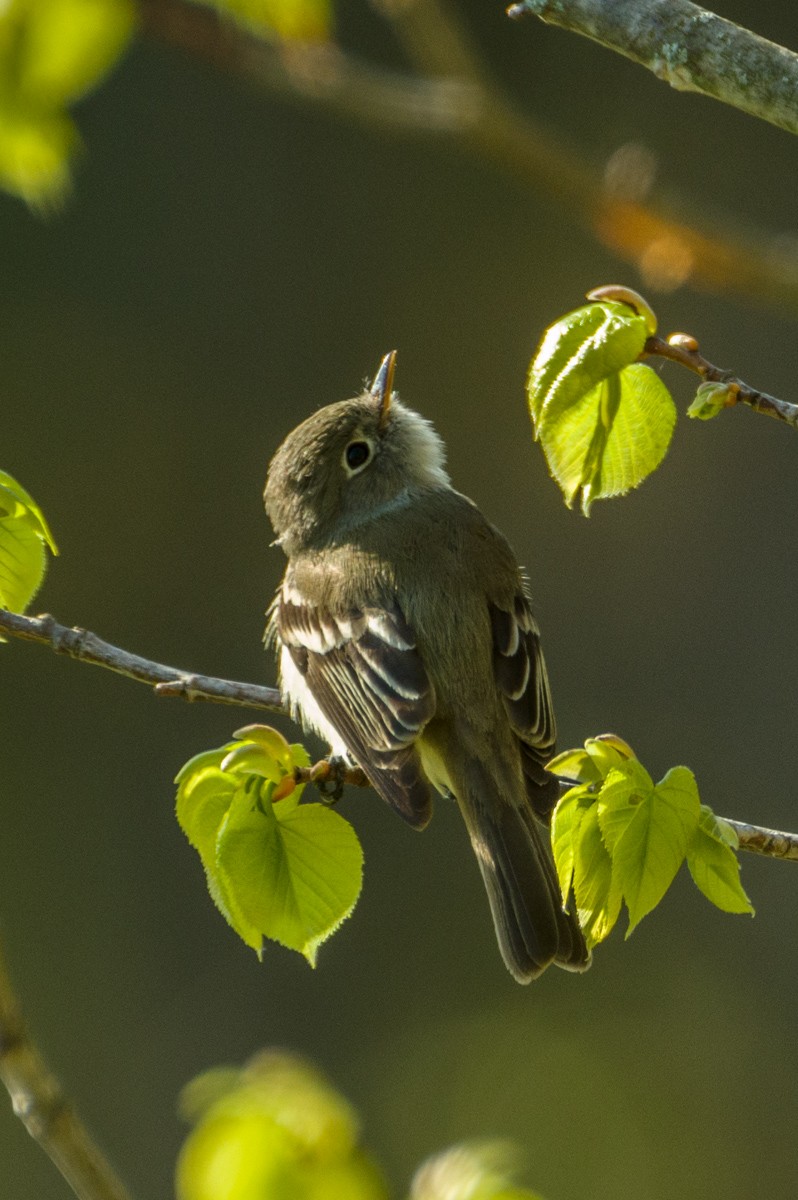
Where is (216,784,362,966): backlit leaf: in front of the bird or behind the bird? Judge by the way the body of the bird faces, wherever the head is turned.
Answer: behind

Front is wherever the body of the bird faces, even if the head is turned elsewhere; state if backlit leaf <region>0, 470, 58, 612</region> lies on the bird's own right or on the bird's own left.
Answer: on the bird's own left

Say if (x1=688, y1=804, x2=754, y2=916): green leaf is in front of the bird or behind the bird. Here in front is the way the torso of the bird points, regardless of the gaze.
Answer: behind

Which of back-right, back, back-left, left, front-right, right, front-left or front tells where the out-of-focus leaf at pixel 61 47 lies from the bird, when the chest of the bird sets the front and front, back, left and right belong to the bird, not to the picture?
left

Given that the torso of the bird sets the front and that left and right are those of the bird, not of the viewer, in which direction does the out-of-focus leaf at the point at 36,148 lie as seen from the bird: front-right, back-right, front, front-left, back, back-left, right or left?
left

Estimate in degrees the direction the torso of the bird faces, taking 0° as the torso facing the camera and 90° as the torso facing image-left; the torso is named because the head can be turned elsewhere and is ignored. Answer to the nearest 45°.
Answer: approximately 135°
